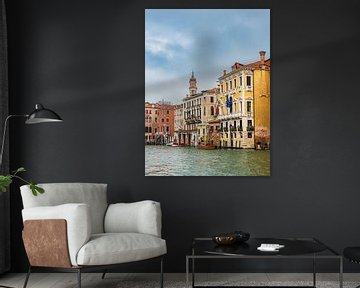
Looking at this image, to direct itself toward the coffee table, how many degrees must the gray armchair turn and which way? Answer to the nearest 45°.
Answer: approximately 45° to its left

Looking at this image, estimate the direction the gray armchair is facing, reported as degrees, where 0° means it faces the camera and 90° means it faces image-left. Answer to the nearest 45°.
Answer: approximately 315°
